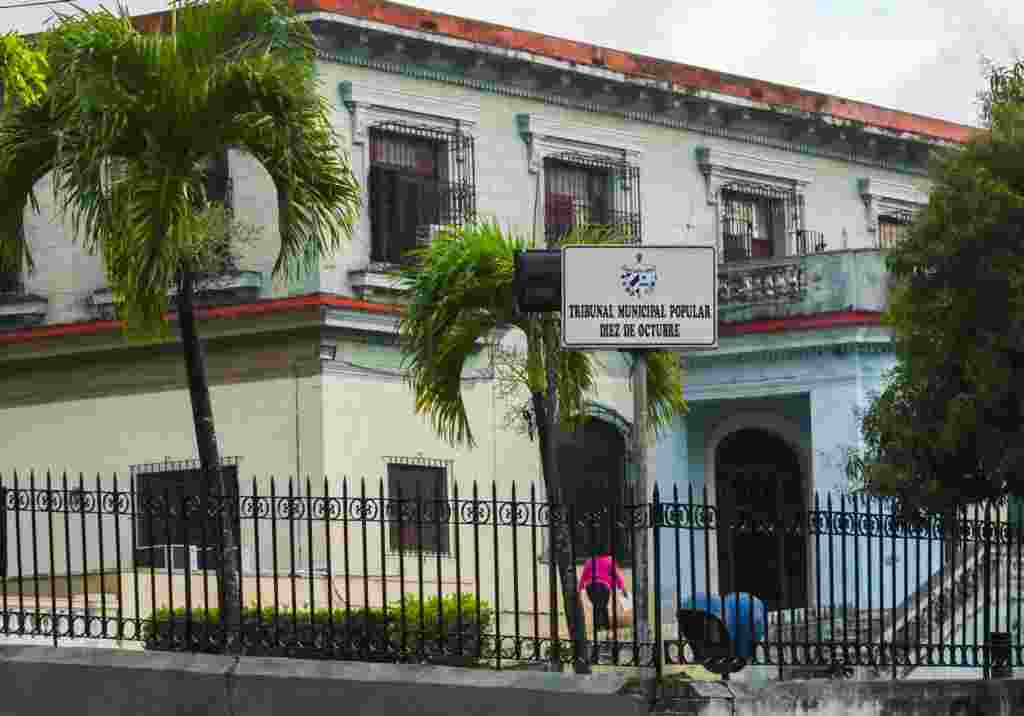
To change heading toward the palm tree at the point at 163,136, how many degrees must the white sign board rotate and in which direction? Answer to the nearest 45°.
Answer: approximately 135° to its right

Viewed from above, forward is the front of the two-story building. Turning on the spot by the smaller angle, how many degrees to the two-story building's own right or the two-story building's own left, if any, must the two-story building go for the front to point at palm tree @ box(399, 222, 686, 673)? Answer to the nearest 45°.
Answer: approximately 45° to the two-story building's own right

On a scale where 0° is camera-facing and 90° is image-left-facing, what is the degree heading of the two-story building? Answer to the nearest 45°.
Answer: approximately 315°

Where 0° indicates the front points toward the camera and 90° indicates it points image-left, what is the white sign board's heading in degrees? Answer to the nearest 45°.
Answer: approximately 0°
